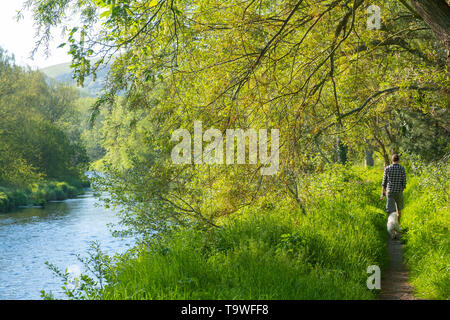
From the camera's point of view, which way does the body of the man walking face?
away from the camera

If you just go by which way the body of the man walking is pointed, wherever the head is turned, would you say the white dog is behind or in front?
behind
